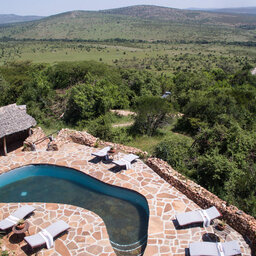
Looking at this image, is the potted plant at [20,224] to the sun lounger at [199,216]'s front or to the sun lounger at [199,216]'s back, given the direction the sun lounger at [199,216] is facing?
to the front

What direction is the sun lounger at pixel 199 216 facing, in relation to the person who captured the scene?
facing to the left of the viewer

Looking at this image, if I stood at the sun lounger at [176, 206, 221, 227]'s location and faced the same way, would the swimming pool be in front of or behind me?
in front

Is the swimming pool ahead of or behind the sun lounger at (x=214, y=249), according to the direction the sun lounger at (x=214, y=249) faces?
ahead

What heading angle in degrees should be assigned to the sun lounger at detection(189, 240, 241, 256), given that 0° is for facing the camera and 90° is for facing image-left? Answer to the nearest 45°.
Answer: approximately 90°

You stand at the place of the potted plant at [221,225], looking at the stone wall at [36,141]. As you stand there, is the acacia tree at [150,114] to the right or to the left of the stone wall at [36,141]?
right

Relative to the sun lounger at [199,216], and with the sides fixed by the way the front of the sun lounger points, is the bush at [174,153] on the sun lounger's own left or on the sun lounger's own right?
on the sun lounger's own right

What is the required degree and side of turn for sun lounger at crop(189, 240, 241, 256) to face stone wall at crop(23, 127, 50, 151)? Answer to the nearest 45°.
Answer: approximately 45° to its right

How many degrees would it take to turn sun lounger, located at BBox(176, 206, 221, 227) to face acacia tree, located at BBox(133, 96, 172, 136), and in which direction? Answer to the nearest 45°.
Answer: approximately 90° to its right

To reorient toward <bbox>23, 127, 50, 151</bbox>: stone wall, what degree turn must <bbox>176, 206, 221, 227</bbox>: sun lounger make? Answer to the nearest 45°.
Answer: approximately 45° to its right

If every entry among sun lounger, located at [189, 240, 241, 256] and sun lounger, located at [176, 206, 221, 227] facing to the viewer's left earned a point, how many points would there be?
2

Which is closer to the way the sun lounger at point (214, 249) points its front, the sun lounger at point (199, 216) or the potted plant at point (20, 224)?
the potted plant
